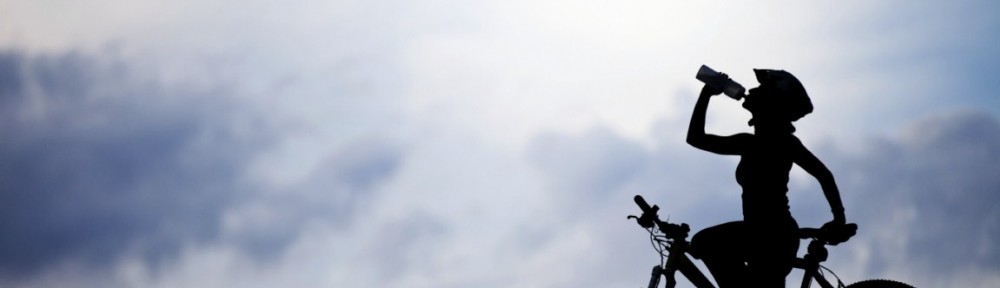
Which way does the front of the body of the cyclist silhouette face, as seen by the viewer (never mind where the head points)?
to the viewer's left

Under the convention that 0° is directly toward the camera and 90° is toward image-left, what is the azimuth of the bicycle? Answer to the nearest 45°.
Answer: approximately 90°
